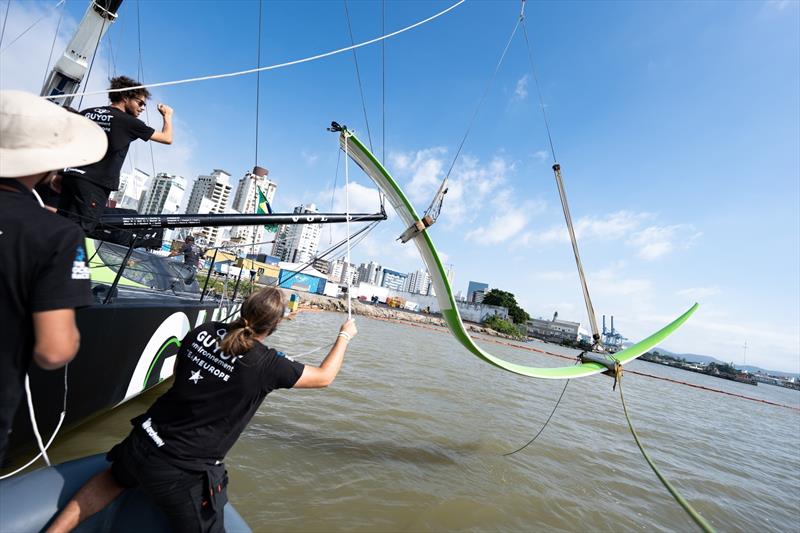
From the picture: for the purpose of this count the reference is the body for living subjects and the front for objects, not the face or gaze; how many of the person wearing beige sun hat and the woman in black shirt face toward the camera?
0

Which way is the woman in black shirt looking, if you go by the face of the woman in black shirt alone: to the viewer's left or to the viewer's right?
to the viewer's right

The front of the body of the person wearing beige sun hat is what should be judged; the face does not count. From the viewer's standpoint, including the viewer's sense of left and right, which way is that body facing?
facing away from the viewer and to the right of the viewer

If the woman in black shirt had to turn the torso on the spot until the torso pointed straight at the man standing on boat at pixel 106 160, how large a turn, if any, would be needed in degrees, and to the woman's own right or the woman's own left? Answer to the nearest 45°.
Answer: approximately 90° to the woman's own left

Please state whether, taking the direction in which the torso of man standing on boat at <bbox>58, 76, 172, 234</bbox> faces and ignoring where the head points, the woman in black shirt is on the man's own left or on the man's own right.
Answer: on the man's own right

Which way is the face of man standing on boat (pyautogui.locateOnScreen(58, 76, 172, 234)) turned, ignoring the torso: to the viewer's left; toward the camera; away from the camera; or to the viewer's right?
to the viewer's right

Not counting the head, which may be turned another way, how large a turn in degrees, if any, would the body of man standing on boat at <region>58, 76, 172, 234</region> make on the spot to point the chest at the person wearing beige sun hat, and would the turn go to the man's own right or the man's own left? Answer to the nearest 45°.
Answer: approximately 135° to the man's own right

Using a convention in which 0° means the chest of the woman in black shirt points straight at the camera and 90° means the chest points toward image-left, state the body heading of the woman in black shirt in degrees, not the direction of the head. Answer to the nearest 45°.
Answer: approximately 225°

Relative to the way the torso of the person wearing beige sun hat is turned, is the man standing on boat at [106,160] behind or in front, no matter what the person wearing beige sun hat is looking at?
in front
